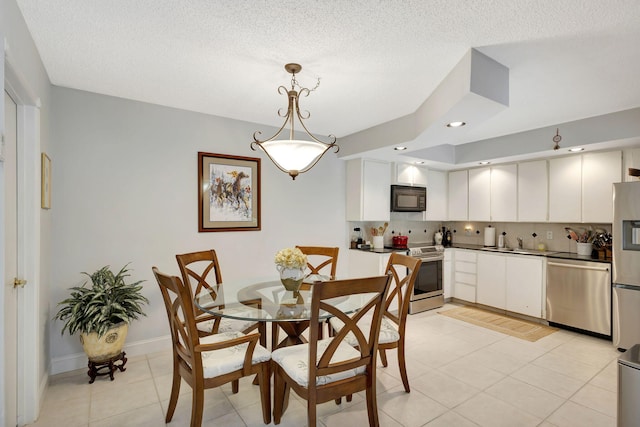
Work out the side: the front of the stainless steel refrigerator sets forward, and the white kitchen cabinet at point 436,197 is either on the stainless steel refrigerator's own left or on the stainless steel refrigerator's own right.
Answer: on the stainless steel refrigerator's own right

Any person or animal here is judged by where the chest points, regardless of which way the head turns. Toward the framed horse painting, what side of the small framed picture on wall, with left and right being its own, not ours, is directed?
front

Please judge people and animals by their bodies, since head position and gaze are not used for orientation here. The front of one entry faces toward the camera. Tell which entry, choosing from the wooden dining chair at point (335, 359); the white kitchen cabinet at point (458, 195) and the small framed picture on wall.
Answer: the white kitchen cabinet

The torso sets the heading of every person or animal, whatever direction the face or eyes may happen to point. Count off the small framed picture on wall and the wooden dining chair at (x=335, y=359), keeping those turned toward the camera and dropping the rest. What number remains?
0

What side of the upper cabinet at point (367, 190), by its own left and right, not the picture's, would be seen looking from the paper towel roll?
left

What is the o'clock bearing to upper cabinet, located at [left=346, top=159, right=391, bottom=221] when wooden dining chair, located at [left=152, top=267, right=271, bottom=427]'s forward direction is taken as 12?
The upper cabinet is roughly at 12 o'clock from the wooden dining chair.

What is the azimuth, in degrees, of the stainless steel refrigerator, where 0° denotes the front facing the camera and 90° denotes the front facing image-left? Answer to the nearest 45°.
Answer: approximately 45°

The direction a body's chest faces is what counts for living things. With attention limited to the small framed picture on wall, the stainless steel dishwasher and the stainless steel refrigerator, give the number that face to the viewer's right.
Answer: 1

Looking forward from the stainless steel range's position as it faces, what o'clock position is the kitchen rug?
The kitchen rug is roughly at 11 o'clock from the stainless steel range.

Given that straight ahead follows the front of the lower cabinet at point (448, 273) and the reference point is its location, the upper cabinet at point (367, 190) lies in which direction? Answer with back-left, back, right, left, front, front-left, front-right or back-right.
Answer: right

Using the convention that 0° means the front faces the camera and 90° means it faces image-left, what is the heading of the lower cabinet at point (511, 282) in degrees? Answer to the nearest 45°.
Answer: approximately 45°

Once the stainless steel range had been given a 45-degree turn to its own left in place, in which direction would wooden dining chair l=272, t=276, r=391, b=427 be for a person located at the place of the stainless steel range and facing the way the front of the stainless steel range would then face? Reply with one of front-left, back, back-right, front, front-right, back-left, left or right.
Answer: right

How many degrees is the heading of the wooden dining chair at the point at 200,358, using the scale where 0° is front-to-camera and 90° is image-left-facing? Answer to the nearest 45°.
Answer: approximately 225°

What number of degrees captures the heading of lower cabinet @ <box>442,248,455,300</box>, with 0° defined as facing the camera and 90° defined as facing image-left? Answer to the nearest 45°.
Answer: approximately 315°

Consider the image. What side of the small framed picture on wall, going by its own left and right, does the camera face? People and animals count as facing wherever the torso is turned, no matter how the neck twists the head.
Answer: right

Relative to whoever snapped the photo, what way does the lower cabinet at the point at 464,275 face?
facing the viewer and to the left of the viewer

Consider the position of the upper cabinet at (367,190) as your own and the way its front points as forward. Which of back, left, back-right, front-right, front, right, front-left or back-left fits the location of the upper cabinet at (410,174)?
left

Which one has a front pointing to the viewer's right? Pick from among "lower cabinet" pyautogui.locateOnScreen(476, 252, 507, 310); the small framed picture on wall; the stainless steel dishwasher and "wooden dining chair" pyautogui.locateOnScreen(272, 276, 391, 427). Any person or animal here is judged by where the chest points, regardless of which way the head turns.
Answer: the small framed picture on wall

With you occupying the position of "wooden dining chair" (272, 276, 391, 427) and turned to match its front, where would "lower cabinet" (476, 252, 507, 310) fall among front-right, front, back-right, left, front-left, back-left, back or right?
right

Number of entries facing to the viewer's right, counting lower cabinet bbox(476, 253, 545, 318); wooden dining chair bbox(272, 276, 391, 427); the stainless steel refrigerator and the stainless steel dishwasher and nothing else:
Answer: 0
